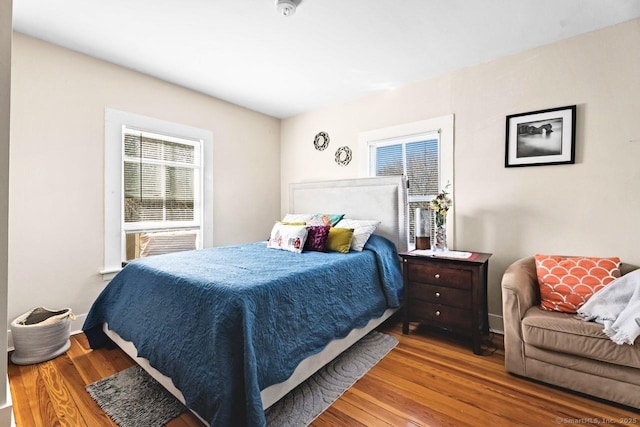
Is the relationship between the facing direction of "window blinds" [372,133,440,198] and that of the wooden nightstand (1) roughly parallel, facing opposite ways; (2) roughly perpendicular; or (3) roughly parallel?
roughly parallel

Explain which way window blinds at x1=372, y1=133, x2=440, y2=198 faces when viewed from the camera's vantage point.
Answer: facing the viewer and to the left of the viewer

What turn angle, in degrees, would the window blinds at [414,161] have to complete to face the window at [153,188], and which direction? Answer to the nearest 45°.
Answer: approximately 45° to its right

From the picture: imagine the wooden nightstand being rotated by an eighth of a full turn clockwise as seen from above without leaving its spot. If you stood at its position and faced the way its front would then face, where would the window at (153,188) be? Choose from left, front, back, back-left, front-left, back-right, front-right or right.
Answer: front

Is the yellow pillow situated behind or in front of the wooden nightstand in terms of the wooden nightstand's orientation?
in front

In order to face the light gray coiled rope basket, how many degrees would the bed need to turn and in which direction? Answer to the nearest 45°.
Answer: approximately 90° to its right

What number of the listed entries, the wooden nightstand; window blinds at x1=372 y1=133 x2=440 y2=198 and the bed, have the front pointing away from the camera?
0

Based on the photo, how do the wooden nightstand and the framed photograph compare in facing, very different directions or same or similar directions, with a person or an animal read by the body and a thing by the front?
same or similar directions

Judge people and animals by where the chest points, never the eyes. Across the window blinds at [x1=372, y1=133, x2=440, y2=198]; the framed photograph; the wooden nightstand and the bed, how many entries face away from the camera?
0

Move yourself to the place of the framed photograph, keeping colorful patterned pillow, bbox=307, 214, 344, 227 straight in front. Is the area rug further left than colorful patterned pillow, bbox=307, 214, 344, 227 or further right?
left

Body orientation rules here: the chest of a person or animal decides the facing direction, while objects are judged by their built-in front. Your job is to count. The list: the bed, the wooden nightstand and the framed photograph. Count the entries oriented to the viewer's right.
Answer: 0

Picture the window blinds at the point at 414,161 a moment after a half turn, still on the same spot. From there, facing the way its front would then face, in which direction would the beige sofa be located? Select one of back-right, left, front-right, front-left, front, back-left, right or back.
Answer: right

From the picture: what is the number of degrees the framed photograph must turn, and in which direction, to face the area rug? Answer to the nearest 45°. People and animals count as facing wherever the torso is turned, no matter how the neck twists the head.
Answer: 0° — it already faces it

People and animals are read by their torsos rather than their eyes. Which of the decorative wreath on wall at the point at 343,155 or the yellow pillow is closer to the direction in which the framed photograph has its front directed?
the yellow pillow

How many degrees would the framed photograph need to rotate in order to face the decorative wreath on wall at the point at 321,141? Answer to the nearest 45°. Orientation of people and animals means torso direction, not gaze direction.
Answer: approximately 45° to its right

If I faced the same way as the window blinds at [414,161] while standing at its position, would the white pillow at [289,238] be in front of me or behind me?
in front
